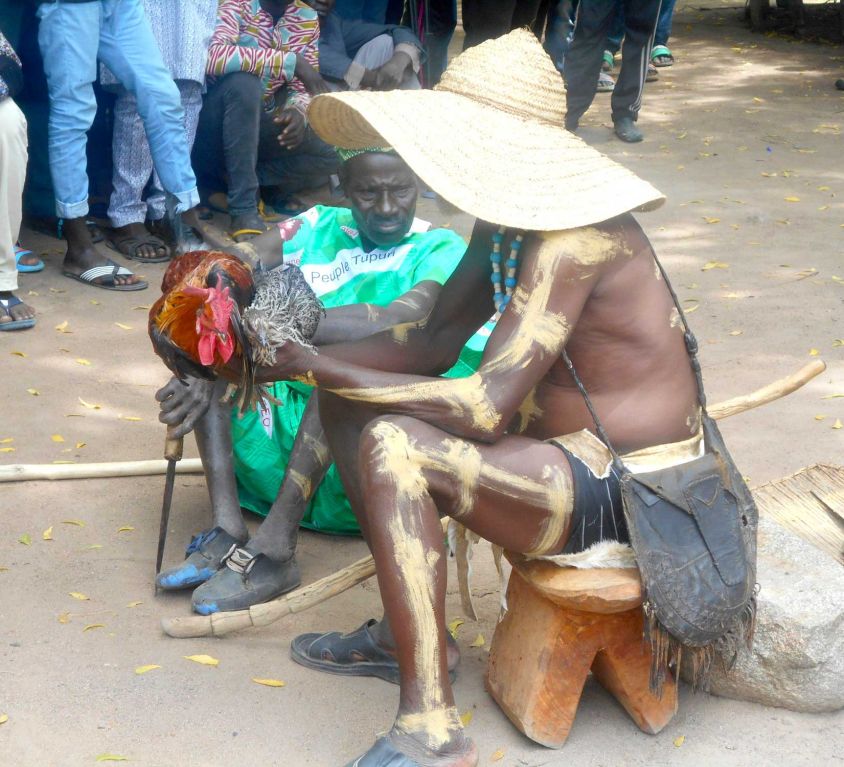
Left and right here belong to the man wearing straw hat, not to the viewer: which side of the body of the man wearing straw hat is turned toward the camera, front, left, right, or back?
left

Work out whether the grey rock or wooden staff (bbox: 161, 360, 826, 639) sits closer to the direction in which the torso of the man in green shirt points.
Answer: the wooden staff

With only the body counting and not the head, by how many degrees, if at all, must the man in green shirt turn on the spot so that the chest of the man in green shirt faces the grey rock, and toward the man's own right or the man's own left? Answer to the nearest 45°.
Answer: approximately 90° to the man's own left

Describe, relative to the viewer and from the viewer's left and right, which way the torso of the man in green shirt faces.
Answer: facing the viewer and to the left of the viewer

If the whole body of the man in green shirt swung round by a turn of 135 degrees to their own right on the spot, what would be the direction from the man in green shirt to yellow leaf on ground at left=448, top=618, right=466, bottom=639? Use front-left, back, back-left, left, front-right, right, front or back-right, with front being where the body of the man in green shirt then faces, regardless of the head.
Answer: back-right

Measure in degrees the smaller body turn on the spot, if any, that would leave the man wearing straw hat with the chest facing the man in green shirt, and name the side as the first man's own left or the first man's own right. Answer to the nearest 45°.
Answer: approximately 45° to the first man's own right

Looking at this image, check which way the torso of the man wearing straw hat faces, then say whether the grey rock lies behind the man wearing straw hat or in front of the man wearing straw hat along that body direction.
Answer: behind

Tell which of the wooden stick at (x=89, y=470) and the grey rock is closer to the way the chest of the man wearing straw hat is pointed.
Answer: the wooden stick

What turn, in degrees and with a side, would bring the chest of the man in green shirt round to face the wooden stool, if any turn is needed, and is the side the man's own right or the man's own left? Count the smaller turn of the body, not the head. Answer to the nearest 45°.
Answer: approximately 90° to the man's own left

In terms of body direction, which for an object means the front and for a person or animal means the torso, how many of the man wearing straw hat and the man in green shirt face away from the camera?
0

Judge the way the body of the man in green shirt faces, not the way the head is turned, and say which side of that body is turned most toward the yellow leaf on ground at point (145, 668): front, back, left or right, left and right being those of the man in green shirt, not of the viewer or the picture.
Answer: front
